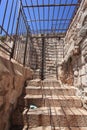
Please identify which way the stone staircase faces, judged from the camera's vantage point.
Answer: facing the viewer
